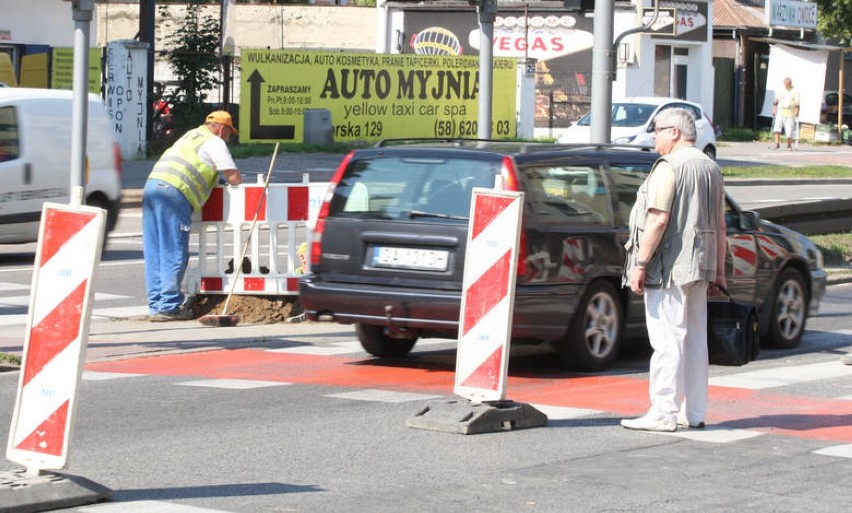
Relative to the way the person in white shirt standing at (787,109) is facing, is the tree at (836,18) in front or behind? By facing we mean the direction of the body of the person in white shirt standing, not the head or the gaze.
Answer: behind

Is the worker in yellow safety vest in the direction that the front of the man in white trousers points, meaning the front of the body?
yes

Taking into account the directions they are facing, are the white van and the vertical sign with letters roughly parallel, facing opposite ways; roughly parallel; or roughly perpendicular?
roughly perpendicular

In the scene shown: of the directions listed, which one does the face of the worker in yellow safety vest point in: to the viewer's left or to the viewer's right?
to the viewer's right
